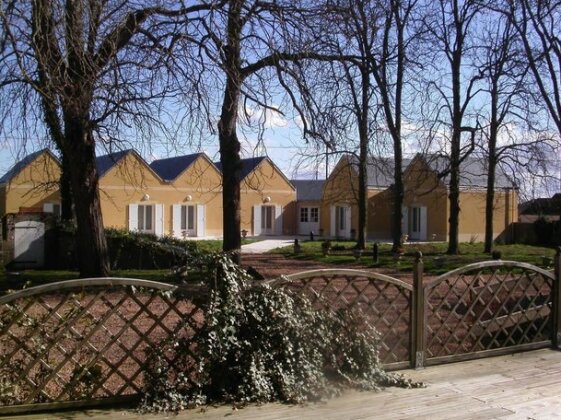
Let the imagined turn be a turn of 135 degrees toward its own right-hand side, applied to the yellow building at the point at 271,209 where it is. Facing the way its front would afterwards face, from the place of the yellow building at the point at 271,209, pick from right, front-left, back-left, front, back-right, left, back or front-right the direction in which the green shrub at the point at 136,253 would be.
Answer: back-left

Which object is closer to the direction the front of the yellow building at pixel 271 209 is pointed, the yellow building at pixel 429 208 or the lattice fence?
the lattice fence

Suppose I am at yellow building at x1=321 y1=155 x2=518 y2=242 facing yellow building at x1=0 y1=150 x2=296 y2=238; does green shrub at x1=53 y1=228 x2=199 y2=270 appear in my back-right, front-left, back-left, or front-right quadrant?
front-left

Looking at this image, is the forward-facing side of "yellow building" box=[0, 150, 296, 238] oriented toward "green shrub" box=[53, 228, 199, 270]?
yes

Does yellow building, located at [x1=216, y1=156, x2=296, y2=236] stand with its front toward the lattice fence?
yes

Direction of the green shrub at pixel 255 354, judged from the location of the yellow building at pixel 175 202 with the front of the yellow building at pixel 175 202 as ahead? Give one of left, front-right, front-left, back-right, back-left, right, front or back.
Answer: front

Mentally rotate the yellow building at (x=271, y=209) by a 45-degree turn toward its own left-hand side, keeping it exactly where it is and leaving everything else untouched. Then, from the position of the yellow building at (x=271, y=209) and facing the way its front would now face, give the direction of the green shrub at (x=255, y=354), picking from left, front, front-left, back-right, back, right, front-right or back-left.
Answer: front-right

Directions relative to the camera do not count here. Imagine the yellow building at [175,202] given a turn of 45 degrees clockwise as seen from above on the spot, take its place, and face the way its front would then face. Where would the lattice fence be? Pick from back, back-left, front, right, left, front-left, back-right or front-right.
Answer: front-left

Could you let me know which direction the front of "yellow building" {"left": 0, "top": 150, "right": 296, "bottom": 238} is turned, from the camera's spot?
facing the viewer

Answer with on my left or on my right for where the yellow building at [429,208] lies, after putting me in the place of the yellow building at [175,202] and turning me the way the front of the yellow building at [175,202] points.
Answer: on my left
